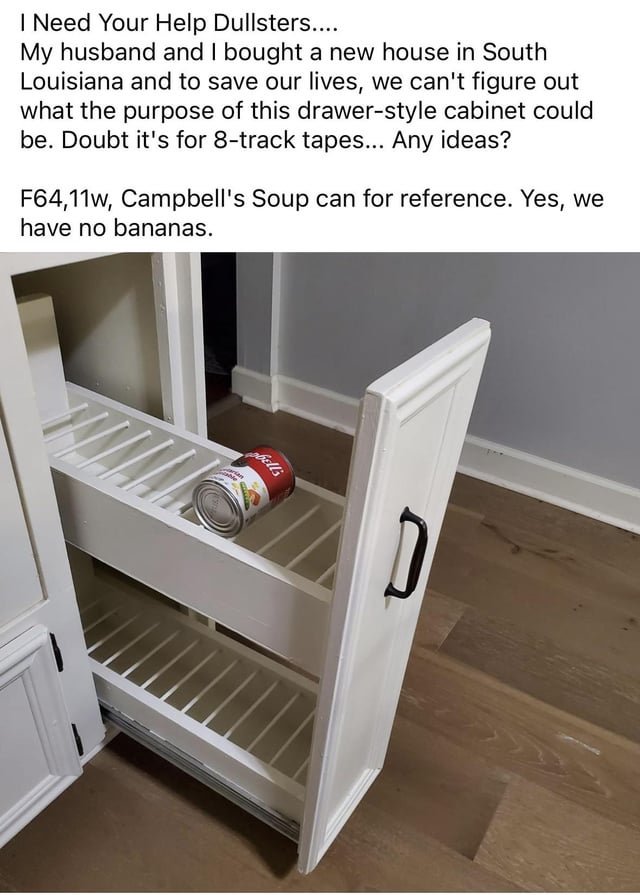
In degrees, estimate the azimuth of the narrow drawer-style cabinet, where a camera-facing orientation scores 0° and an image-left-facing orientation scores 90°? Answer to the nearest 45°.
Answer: approximately 315°
